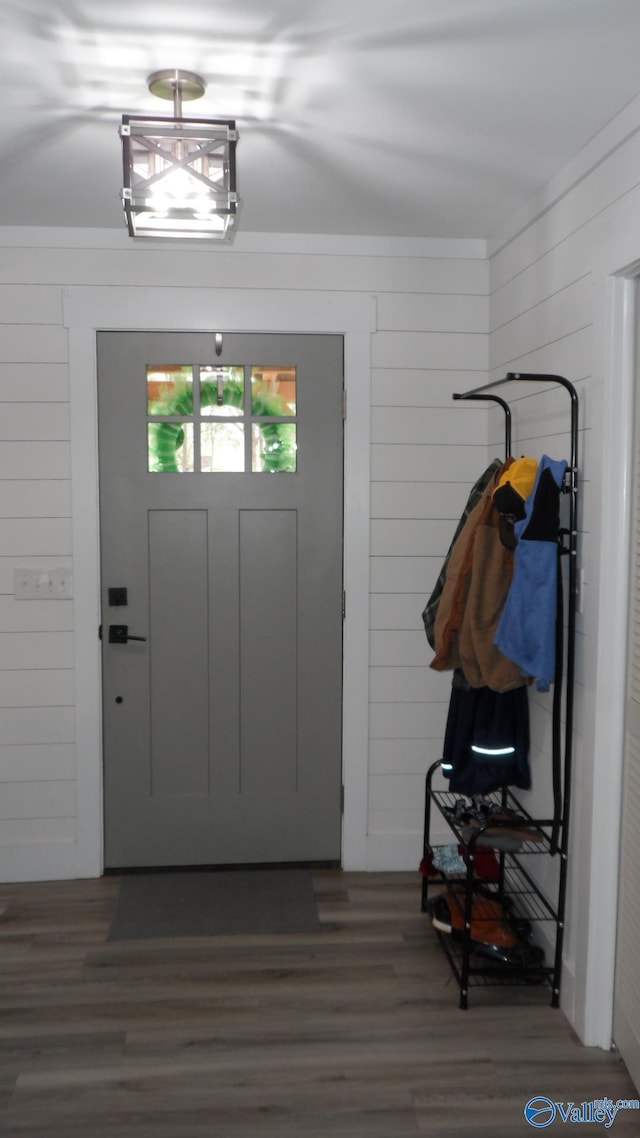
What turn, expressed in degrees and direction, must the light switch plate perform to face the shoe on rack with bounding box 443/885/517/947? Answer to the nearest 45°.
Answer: approximately 45° to its left

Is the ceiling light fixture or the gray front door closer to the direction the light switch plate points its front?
the ceiling light fixture

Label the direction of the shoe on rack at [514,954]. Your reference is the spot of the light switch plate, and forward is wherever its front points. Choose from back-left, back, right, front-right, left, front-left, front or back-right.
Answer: front-left

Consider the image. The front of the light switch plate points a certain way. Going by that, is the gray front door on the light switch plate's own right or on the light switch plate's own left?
on the light switch plate's own left

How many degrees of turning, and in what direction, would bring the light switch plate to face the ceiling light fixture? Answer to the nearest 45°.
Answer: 0° — it already faces it

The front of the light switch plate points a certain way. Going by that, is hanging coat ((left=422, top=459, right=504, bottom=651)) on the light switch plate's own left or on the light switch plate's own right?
on the light switch plate's own left

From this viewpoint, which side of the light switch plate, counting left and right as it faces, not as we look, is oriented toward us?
front

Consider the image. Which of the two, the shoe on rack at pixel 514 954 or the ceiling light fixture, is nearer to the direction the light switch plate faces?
the ceiling light fixture

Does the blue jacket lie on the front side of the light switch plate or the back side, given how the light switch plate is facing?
on the front side

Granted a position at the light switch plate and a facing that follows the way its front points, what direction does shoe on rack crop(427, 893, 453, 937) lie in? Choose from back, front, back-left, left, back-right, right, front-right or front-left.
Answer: front-left

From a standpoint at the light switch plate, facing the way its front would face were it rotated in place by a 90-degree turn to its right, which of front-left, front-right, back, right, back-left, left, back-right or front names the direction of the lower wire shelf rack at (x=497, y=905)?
back-left
